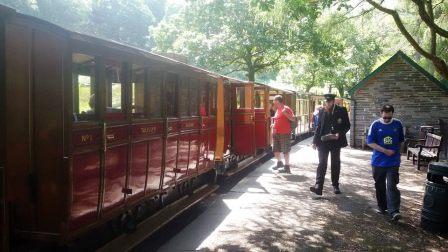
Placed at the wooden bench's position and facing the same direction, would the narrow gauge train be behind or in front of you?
in front

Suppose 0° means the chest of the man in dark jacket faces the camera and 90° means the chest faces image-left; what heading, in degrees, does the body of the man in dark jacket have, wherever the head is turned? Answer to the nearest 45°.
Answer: approximately 0°

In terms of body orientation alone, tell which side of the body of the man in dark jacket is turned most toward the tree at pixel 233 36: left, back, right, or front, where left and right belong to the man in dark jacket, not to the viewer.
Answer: back

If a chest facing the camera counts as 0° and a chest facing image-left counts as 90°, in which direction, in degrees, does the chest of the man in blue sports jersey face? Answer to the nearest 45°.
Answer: approximately 0°

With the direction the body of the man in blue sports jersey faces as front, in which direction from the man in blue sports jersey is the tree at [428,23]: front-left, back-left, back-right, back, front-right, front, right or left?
back

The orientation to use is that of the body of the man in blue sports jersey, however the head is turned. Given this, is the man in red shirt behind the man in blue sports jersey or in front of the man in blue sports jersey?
behind

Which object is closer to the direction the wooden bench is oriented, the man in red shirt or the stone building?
the man in red shirt

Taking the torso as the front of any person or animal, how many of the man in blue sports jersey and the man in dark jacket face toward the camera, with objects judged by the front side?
2
